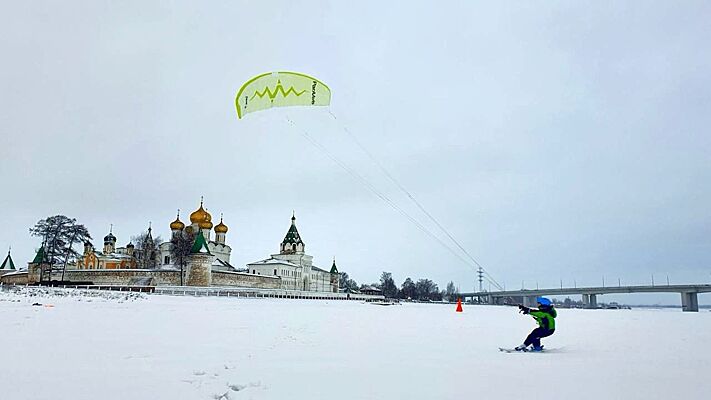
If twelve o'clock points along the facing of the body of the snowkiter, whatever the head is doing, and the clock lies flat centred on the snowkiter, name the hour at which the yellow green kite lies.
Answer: The yellow green kite is roughly at 1 o'clock from the snowkiter.

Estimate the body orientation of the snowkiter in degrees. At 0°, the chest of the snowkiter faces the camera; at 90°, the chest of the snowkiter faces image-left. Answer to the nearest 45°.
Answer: approximately 90°
